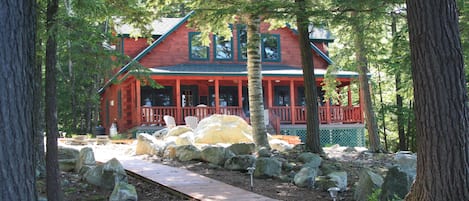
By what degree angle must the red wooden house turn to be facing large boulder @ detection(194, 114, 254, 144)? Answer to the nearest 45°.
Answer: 0° — it already faces it

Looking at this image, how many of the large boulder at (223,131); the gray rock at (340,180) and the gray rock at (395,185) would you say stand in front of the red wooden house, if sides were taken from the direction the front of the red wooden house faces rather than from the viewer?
3

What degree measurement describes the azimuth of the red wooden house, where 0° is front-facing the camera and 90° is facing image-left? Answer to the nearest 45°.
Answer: approximately 0°

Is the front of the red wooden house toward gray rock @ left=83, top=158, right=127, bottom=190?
yes

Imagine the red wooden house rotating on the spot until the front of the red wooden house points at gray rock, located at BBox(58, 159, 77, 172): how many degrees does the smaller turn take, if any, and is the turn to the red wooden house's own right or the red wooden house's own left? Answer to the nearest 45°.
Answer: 0° — it already faces it

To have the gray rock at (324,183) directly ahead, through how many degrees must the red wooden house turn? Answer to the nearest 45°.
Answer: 0° — it already faces it

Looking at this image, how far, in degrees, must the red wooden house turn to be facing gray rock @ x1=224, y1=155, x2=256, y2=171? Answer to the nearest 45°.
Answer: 0° — it already faces it

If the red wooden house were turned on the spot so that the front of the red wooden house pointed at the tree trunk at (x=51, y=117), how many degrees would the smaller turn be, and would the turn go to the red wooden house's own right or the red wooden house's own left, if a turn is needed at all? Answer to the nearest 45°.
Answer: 0° — it already faces it

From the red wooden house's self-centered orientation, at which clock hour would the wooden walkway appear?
The wooden walkway is roughly at 12 o'clock from the red wooden house.

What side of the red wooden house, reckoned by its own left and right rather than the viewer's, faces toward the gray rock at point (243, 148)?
front

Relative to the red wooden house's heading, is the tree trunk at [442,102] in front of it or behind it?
in front

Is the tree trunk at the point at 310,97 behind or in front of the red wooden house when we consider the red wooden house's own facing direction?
in front

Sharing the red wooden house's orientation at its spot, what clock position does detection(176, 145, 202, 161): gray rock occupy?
The gray rock is roughly at 12 o'clock from the red wooden house.
